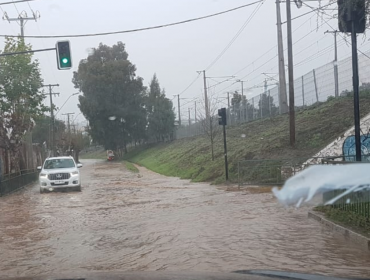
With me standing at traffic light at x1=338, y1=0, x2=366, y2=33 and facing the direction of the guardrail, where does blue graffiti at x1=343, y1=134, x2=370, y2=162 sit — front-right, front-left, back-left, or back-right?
front-right

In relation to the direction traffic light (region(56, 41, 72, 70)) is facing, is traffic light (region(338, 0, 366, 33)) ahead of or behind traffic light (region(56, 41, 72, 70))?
ahead

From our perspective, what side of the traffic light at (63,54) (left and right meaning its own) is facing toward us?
front

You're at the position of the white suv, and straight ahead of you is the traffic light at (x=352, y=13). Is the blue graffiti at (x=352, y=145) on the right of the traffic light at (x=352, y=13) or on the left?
left

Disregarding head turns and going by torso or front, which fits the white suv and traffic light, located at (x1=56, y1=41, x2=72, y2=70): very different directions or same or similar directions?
same or similar directions

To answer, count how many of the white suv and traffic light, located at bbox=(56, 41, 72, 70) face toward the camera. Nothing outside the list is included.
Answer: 2

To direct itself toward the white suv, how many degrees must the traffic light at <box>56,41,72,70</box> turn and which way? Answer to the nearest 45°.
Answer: approximately 180°

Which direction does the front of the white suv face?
toward the camera

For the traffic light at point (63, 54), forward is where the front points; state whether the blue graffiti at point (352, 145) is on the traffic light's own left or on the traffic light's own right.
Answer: on the traffic light's own left

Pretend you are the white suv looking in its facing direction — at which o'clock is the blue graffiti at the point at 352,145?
The blue graffiti is roughly at 10 o'clock from the white suv.

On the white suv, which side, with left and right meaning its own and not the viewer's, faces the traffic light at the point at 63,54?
front

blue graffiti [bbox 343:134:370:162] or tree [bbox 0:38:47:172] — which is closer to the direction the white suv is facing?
the blue graffiti
